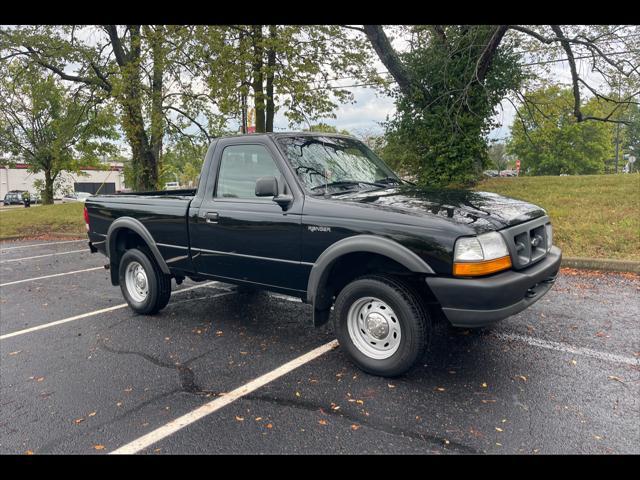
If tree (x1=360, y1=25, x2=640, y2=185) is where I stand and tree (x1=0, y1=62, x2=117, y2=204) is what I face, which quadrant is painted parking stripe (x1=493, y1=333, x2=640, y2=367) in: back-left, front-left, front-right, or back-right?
back-left

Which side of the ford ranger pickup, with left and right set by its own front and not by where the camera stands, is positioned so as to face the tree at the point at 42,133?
back

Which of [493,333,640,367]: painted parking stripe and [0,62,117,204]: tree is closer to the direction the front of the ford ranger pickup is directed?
the painted parking stripe

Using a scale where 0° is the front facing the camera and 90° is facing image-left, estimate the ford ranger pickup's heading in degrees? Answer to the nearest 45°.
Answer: approximately 315°
